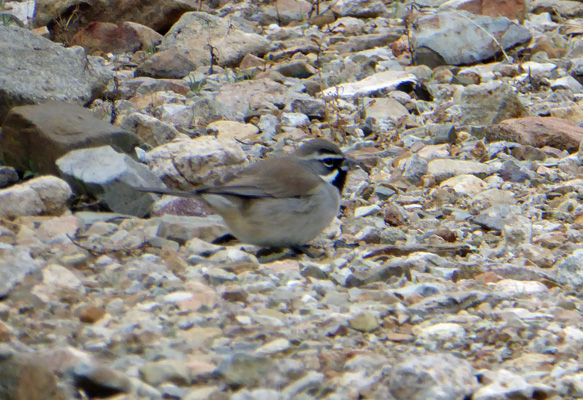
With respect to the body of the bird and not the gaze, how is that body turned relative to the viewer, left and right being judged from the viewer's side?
facing to the right of the viewer

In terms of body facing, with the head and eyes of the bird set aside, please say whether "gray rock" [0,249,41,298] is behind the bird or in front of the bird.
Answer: behind

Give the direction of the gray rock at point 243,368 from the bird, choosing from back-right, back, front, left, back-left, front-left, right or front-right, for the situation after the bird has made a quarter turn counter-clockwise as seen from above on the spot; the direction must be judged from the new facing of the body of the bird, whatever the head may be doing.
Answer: back

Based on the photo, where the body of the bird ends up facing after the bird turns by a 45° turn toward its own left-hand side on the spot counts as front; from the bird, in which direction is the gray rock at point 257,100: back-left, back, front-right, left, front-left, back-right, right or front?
front-left

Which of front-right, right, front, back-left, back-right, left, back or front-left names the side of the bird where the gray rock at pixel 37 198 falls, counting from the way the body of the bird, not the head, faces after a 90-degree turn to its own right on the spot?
right

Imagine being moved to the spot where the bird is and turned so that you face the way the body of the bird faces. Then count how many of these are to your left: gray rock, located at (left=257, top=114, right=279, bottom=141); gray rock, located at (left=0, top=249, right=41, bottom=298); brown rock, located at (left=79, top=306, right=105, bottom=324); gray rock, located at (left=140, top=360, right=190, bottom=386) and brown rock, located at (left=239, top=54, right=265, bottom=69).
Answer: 2

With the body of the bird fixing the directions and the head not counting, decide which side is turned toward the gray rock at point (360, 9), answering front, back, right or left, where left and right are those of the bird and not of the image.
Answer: left

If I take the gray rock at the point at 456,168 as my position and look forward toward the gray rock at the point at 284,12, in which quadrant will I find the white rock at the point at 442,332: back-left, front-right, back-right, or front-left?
back-left

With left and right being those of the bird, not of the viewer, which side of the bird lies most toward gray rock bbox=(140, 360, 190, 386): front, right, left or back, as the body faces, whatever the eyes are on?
right

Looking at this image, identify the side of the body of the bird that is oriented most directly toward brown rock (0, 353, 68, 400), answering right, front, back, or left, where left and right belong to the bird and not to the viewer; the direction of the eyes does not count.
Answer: right

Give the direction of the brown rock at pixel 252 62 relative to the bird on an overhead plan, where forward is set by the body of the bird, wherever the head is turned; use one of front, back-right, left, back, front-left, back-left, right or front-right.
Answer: left

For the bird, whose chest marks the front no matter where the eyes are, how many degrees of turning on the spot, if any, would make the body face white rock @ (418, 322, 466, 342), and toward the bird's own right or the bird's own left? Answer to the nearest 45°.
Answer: approximately 90° to the bird's own right

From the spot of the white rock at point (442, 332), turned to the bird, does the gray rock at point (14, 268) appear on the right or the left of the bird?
left

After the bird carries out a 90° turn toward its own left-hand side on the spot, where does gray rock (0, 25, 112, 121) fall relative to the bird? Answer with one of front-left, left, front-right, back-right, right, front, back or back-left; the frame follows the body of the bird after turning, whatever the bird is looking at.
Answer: front-left

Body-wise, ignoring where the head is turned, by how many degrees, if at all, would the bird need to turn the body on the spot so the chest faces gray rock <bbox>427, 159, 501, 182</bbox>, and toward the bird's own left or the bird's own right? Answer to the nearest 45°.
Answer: approximately 45° to the bird's own left

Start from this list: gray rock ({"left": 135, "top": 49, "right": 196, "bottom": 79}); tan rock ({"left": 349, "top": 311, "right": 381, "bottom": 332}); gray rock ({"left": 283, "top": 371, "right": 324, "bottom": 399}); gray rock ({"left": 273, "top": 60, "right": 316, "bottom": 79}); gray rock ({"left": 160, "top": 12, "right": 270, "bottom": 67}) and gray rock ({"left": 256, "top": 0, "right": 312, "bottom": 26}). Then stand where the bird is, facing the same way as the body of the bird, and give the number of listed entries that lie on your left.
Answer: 4

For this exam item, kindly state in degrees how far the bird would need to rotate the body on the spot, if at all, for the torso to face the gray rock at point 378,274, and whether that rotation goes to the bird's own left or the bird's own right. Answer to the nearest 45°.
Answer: approximately 45° to the bird's own right

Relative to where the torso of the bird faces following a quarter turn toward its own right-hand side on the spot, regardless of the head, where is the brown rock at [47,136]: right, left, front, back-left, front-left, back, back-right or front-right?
back-right

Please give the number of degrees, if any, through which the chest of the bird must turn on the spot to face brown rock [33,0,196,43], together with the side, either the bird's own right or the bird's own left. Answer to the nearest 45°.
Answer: approximately 90° to the bird's own left
